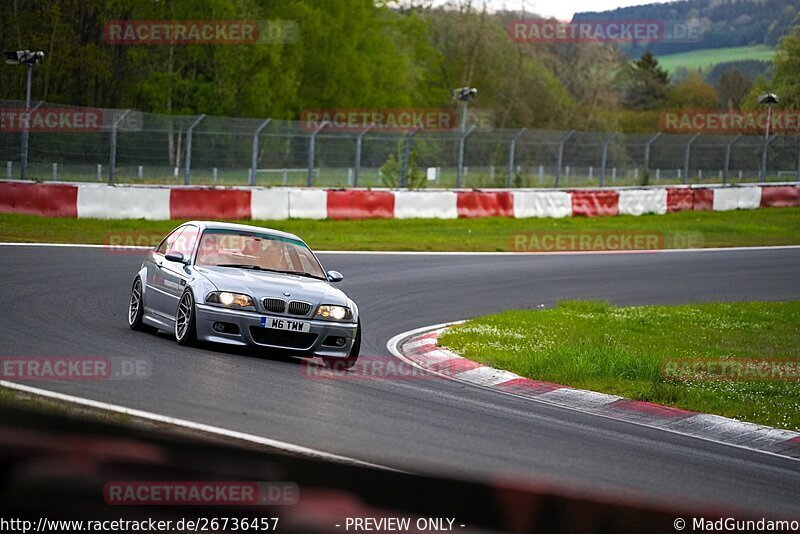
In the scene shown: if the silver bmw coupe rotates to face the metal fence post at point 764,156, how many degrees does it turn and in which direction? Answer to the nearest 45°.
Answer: approximately 90° to its left

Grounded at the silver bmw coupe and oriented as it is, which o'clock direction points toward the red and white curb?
The red and white curb is roughly at 11 o'clock from the silver bmw coupe.

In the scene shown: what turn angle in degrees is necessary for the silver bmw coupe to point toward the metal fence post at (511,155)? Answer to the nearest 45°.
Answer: approximately 135° to its left

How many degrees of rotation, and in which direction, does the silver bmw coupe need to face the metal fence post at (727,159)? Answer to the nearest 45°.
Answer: approximately 90° to its left

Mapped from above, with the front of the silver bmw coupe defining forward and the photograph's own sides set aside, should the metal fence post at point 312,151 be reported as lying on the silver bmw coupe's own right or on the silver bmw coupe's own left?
on the silver bmw coupe's own left

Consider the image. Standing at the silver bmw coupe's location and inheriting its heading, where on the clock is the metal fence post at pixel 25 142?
The metal fence post is roughly at 7 o'clock from the silver bmw coupe.

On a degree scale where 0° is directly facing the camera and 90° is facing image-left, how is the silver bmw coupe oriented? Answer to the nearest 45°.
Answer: approximately 315°

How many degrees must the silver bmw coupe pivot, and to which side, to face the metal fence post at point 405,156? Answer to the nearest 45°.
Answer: approximately 135° to its left

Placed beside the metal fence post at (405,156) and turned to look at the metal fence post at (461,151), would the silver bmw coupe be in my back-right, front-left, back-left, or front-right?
back-right

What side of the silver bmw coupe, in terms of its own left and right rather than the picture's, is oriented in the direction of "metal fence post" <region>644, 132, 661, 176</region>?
back

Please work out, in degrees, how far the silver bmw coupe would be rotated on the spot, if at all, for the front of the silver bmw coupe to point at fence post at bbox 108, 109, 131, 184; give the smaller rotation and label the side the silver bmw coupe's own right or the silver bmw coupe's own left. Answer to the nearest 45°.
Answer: approximately 135° to the silver bmw coupe's own left

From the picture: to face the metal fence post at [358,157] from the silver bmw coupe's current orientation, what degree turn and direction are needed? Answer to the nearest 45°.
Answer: approximately 135° to its left
